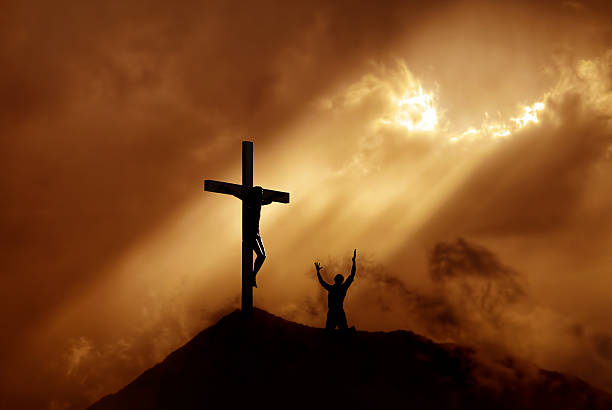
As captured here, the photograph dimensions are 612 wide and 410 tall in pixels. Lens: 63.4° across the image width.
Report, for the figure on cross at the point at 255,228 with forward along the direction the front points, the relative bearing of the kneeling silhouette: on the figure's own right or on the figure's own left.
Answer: on the figure's own left

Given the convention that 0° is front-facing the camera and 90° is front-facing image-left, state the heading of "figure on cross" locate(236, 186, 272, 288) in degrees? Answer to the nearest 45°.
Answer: approximately 315°
